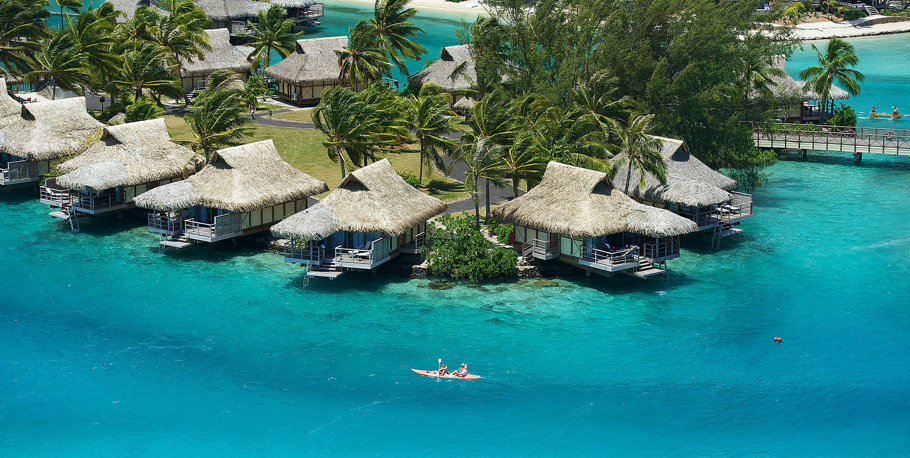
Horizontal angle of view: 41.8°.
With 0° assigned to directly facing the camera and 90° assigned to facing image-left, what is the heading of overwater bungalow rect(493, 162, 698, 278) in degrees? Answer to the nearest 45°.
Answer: approximately 315°

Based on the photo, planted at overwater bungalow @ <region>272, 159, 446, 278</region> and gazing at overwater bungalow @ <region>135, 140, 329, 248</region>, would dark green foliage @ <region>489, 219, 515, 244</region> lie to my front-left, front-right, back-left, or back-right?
back-right

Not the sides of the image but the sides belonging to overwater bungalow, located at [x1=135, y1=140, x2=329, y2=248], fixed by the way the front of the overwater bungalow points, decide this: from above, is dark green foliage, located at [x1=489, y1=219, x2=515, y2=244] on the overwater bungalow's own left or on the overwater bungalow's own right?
on the overwater bungalow's own left

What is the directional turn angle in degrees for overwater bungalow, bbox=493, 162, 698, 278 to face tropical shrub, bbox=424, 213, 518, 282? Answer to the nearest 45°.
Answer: approximately 135° to its right

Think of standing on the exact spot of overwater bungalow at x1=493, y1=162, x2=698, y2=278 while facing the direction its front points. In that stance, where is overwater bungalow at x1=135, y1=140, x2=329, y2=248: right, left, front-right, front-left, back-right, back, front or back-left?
back-right

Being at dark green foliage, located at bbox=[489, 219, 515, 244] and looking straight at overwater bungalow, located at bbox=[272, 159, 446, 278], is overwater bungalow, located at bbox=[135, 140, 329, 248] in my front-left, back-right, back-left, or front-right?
front-right

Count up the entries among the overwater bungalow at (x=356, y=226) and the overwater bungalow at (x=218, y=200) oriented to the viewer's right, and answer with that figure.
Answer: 0

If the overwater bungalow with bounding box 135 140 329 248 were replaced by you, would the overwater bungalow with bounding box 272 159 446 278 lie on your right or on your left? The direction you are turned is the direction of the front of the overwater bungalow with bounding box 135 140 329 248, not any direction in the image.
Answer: on your left

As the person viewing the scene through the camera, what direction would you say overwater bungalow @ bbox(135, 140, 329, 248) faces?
facing the viewer and to the left of the viewer

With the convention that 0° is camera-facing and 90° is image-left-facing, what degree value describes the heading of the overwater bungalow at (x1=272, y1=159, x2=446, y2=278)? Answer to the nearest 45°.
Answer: approximately 45°

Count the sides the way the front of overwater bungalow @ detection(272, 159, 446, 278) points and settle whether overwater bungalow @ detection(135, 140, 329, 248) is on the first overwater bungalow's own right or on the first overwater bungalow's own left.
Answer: on the first overwater bungalow's own right
